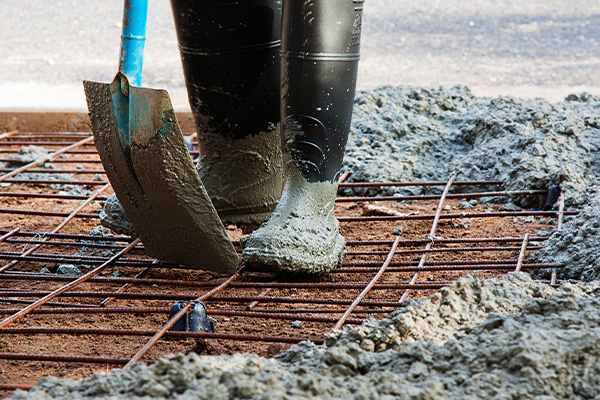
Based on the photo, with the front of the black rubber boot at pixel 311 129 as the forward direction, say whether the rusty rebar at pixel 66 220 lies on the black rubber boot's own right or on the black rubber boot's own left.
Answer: on the black rubber boot's own right

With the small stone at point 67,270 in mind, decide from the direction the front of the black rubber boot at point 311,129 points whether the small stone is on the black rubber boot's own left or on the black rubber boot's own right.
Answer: on the black rubber boot's own right

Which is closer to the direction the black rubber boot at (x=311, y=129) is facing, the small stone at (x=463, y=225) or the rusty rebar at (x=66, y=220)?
the rusty rebar

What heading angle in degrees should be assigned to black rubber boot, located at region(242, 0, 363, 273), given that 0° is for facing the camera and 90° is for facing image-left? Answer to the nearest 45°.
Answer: approximately 45°

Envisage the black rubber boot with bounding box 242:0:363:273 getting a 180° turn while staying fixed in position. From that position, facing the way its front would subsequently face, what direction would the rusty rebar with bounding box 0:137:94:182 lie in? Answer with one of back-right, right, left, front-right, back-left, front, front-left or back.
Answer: left

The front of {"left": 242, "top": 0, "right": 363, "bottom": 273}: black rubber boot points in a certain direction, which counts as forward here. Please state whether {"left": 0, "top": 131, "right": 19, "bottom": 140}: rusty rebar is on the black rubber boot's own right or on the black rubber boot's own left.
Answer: on the black rubber boot's own right

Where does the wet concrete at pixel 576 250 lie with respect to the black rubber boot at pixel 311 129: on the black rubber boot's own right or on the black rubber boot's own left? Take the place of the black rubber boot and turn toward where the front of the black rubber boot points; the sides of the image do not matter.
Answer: on the black rubber boot's own left
